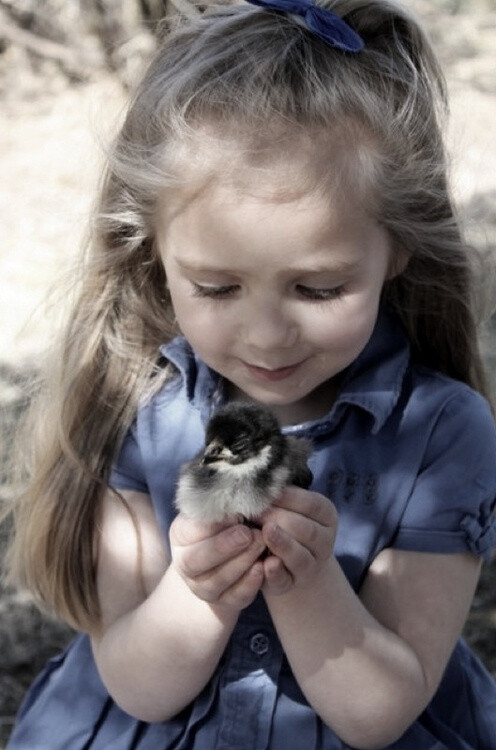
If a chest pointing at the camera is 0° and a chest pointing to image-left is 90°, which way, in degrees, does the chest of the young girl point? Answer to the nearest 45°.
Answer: approximately 0°
